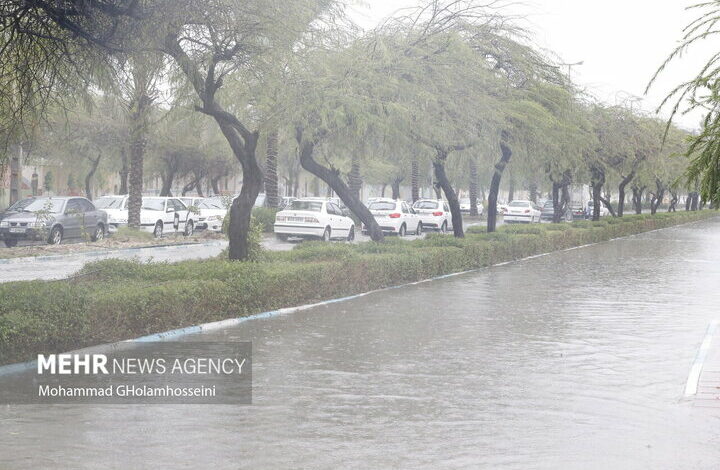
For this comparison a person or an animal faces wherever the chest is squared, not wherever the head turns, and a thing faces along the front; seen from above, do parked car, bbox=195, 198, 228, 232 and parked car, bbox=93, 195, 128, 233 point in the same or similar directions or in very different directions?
same or similar directions

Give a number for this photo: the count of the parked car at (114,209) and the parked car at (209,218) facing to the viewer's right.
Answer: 0

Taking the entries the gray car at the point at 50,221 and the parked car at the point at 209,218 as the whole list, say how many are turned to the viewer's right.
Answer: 0

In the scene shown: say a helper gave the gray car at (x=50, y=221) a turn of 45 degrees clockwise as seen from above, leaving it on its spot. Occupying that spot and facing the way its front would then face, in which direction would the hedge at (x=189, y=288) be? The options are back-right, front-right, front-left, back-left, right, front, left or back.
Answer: left

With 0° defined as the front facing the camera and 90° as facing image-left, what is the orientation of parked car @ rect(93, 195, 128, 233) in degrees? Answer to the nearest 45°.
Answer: approximately 45°

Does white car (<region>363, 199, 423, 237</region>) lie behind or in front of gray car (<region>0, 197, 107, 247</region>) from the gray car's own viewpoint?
behind

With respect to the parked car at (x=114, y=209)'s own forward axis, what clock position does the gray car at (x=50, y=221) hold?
The gray car is roughly at 11 o'clock from the parked car.

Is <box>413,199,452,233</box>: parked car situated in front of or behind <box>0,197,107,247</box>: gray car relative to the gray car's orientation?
behind

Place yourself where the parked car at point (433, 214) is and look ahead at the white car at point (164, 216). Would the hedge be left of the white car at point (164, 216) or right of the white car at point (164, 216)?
left

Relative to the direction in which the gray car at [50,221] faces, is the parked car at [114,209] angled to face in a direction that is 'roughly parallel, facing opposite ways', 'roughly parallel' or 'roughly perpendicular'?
roughly parallel

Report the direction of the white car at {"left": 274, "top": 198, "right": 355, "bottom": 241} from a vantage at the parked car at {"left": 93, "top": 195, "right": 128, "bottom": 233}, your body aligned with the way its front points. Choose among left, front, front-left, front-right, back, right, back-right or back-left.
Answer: left

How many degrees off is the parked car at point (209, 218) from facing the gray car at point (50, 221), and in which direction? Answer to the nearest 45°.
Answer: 0° — it already faces it

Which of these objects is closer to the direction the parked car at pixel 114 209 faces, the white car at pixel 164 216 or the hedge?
the hedge

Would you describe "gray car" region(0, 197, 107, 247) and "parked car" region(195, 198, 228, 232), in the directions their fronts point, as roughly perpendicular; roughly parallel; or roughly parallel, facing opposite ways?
roughly parallel
